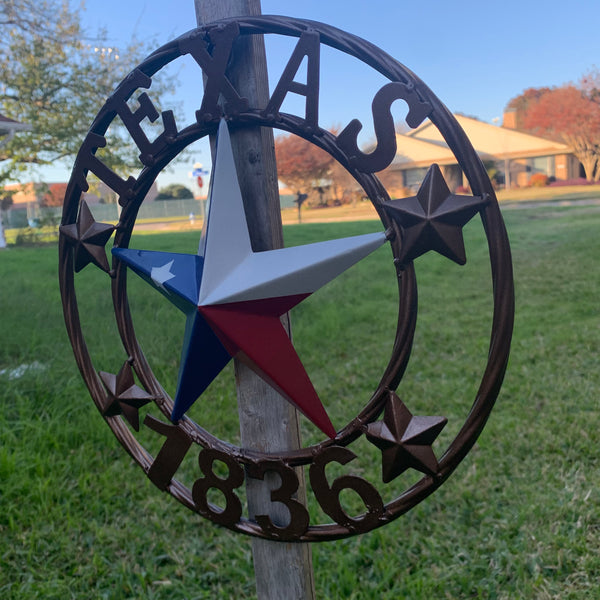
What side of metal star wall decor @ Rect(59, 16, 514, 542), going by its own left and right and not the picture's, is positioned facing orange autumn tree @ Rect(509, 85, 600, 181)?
back

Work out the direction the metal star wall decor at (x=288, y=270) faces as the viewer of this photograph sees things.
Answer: facing the viewer and to the left of the viewer

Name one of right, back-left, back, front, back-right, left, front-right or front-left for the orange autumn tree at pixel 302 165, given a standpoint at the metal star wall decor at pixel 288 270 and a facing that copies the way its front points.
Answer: back-right

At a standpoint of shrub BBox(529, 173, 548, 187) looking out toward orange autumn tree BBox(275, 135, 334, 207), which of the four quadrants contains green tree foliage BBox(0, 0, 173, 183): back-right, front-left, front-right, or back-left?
front-left

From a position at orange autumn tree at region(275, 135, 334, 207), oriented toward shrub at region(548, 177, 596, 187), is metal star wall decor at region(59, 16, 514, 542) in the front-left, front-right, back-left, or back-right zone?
back-right

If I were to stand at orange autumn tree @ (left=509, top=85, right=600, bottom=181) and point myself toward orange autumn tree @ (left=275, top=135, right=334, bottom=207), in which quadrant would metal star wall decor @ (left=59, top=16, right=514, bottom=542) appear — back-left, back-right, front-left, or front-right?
front-left

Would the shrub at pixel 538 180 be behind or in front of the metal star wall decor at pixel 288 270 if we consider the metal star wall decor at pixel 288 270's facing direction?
behind

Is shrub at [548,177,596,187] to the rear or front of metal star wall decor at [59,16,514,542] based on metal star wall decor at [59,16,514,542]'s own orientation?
to the rear

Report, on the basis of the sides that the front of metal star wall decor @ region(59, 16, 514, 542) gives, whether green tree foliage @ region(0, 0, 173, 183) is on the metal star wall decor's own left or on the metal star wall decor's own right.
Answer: on the metal star wall decor's own right

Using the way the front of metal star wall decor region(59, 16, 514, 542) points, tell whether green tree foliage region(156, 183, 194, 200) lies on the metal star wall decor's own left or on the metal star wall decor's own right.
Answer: on the metal star wall decor's own right

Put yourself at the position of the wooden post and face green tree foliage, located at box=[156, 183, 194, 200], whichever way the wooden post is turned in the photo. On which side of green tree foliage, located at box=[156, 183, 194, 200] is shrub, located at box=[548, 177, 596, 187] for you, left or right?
right
